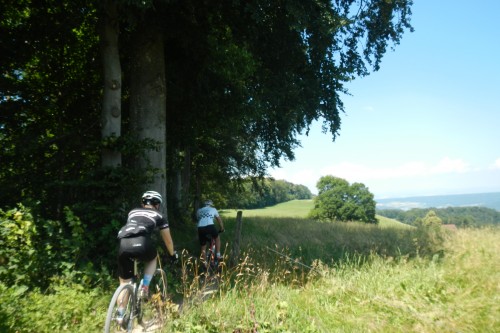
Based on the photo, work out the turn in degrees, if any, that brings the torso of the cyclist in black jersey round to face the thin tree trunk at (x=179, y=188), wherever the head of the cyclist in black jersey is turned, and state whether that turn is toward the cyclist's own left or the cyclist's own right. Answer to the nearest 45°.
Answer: approximately 45° to the cyclist's own left

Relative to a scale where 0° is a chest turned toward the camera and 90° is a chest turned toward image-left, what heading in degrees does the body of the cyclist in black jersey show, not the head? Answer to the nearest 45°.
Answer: approximately 225°

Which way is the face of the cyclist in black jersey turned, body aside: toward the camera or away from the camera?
away from the camera
